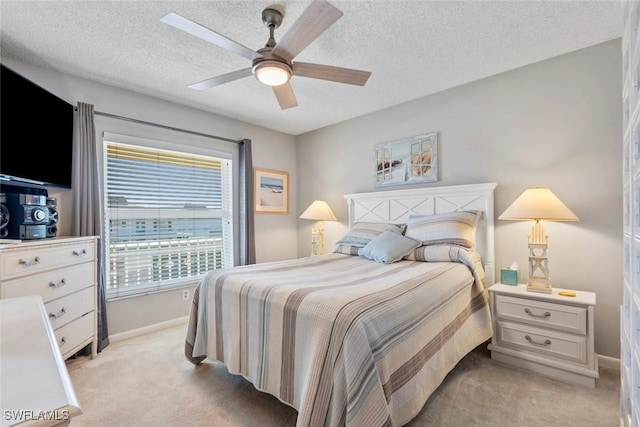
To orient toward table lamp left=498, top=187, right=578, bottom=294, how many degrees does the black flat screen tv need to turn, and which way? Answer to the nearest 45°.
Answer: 0° — it already faces it

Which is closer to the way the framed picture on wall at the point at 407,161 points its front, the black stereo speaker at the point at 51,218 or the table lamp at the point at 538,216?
the black stereo speaker

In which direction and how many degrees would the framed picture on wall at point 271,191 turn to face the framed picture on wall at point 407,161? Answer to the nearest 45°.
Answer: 0° — it already faces it

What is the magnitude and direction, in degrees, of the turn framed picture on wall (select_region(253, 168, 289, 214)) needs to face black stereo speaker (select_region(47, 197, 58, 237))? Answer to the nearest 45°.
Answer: approximately 90° to its right

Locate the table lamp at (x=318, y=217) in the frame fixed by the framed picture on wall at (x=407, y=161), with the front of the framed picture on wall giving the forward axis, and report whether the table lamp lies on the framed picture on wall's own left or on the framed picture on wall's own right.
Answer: on the framed picture on wall's own right
